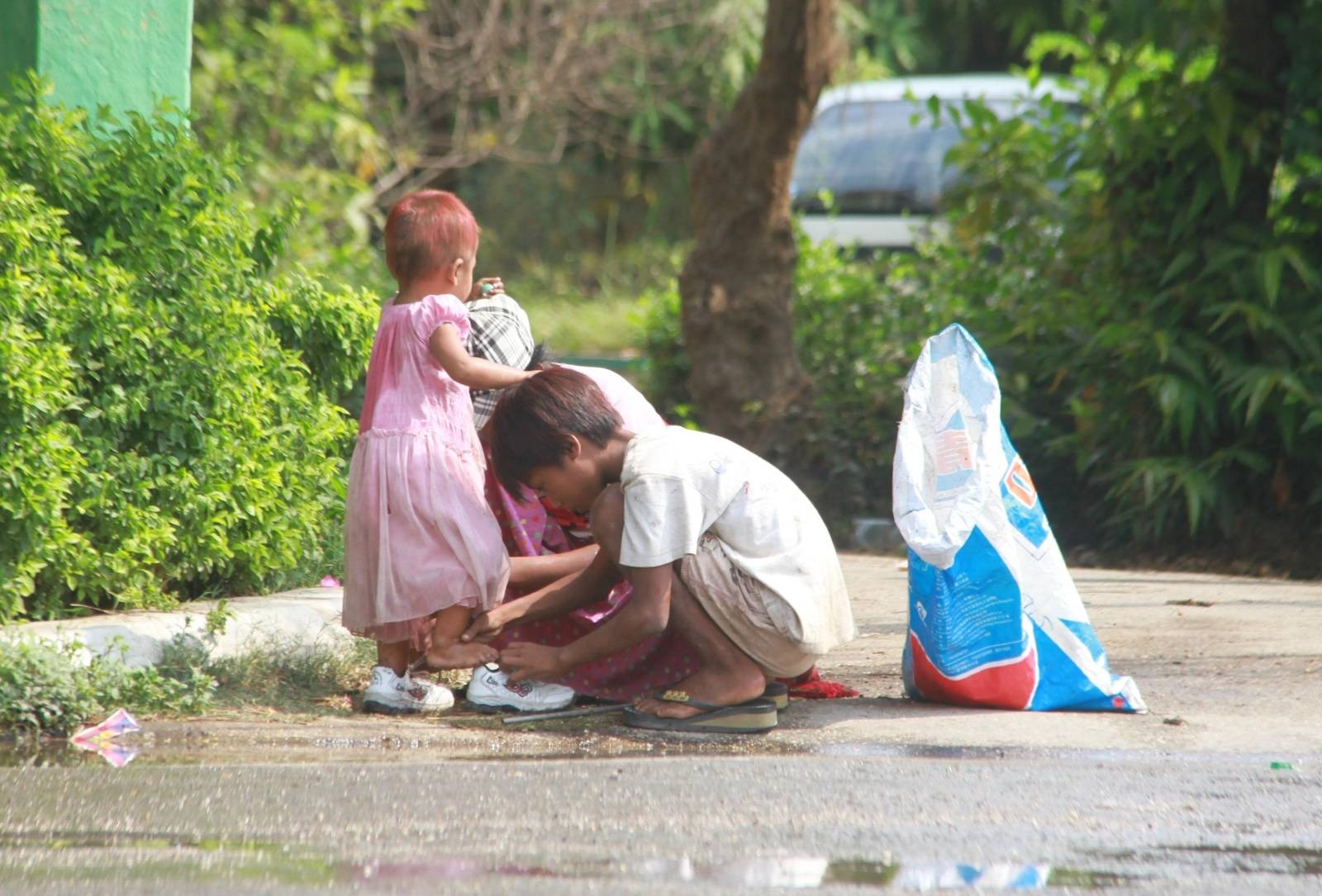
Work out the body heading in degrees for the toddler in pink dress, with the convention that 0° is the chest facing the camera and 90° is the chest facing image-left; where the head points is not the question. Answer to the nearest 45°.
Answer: approximately 225°

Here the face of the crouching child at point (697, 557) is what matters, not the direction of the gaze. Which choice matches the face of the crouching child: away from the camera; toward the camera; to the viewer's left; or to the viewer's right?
to the viewer's left

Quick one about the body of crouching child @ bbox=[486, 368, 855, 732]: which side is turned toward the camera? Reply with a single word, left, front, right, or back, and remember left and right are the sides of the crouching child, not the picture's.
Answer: left

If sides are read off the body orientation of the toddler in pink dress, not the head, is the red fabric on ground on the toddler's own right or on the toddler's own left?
on the toddler's own right

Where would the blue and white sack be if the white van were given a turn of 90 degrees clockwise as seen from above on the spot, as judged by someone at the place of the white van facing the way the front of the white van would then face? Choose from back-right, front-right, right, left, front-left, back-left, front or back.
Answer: back-left

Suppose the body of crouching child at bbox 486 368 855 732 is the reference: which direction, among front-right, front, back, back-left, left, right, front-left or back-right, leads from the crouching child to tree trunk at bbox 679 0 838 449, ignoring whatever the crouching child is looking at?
right

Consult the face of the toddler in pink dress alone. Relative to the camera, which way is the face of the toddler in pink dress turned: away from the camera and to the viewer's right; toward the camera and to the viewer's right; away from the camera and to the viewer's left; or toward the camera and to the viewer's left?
away from the camera and to the viewer's right

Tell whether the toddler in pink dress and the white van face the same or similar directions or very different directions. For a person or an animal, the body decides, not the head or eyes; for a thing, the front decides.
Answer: very different directions

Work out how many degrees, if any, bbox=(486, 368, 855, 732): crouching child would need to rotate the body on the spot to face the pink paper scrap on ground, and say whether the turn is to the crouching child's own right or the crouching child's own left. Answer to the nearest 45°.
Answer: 0° — they already face it

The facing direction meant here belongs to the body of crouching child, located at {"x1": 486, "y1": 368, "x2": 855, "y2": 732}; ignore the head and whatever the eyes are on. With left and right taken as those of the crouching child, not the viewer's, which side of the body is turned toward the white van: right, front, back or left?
right

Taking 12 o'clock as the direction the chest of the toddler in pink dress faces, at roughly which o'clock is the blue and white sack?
The blue and white sack is roughly at 2 o'clock from the toddler in pink dress.

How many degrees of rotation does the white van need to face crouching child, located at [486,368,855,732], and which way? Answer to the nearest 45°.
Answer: approximately 45° to its left

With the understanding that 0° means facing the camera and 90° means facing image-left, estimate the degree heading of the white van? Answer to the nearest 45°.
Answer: approximately 45°

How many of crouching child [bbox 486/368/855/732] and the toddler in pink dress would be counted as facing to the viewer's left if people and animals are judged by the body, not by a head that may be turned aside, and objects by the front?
1
